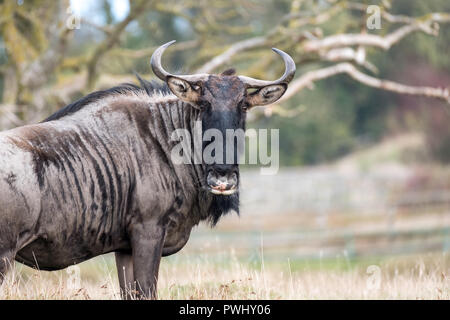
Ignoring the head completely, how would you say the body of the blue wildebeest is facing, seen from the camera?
to the viewer's right
